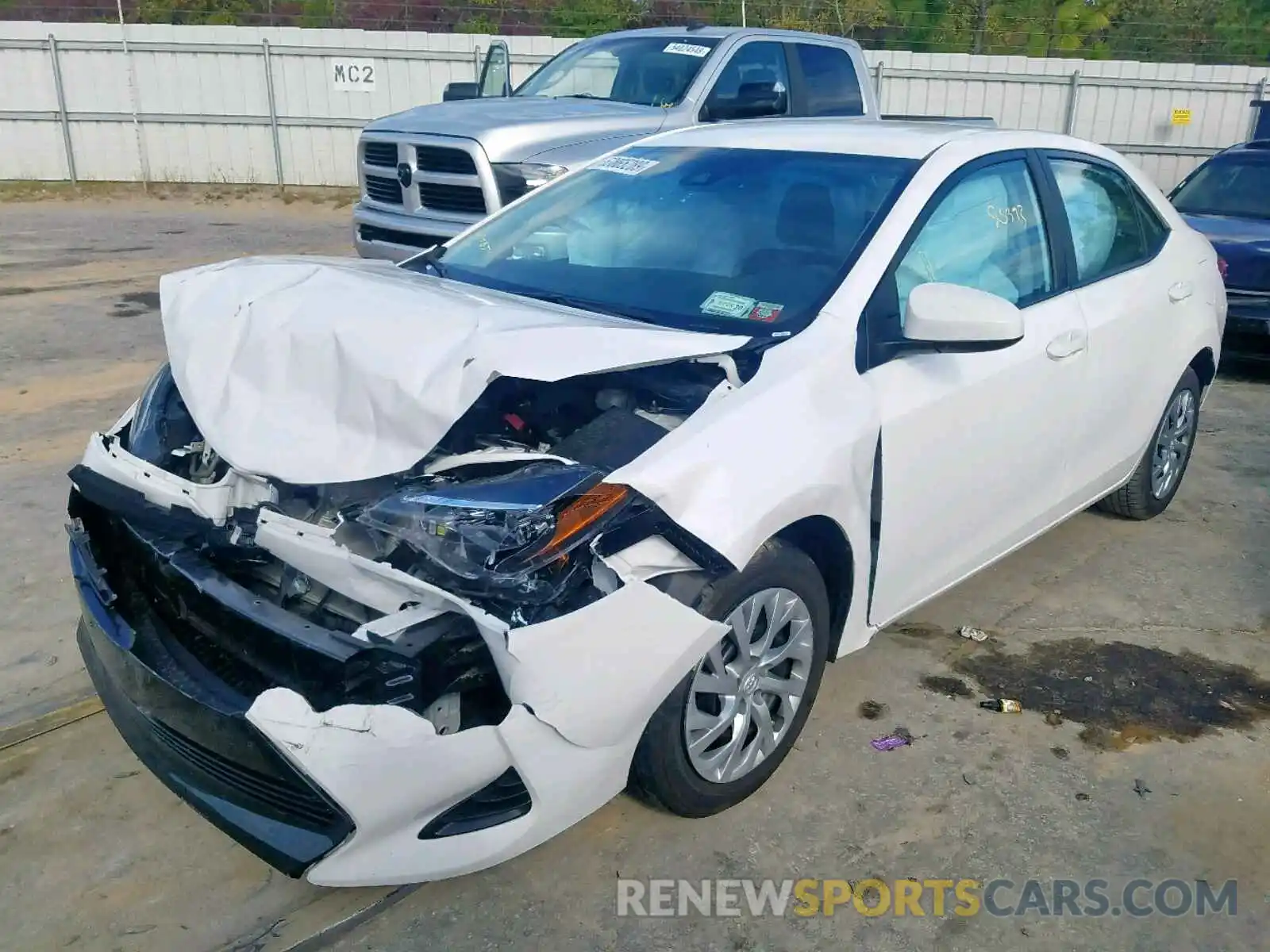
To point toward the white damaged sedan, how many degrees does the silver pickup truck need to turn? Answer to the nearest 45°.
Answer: approximately 45° to its left

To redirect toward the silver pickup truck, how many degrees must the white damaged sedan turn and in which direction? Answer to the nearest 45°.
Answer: approximately 135° to its right

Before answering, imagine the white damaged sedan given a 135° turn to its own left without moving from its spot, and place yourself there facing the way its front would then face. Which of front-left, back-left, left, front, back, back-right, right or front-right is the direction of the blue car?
front-left

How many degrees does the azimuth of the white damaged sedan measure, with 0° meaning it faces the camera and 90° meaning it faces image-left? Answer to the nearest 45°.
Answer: approximately 45°

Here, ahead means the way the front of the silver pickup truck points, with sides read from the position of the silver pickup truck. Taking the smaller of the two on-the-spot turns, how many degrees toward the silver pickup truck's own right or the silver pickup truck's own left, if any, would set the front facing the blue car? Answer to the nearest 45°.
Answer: approximately 135° to the silver pickup truck's own left

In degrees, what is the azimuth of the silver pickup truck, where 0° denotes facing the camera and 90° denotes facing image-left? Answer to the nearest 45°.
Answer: approximately 45°
